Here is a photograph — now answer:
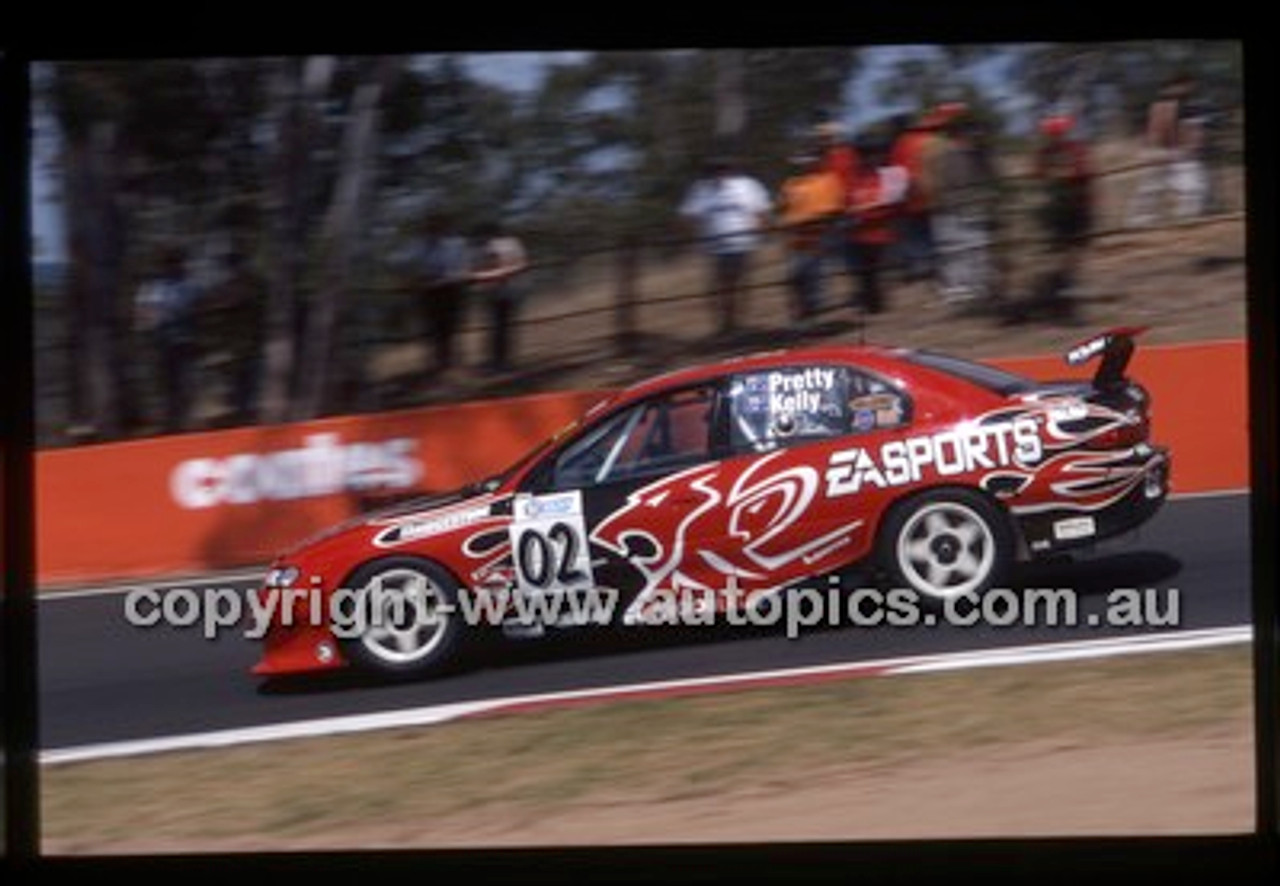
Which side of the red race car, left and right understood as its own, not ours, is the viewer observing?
left

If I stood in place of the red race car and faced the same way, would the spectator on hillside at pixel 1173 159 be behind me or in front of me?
behind

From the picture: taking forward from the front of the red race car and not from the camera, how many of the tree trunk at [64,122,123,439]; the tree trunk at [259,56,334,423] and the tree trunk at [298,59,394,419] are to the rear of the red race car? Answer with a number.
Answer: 0

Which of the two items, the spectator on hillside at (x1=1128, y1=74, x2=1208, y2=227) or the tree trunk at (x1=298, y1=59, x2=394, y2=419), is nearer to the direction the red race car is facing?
the tree trunk

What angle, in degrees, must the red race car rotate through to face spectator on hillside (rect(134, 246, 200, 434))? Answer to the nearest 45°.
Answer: approximately 45° to its right

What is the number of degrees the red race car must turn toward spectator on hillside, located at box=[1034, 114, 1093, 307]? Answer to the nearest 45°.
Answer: approximately 135° to its right

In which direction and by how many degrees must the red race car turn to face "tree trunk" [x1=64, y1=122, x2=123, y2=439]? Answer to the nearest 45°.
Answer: approximately 45° to its right

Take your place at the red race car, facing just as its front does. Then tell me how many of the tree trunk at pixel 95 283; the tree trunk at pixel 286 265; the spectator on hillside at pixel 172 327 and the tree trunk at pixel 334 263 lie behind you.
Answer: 0
